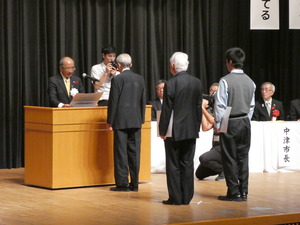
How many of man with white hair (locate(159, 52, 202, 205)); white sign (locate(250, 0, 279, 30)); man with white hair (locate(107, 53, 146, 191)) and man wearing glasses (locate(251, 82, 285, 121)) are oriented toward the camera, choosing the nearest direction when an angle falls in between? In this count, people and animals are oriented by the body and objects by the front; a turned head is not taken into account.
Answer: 2

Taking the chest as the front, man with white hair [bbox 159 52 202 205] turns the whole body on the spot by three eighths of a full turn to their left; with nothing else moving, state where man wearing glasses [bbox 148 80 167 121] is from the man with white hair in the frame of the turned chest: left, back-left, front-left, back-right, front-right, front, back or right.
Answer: back

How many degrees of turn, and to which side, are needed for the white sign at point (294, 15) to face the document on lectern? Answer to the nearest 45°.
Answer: approximately 45° to its right

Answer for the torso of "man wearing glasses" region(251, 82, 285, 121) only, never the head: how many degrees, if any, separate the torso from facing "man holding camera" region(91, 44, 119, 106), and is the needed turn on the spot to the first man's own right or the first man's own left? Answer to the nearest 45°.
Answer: approximately 45° to the first man's own right

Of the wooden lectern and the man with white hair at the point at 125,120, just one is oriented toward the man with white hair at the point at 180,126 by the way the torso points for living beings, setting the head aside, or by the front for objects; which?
the wooden lectern

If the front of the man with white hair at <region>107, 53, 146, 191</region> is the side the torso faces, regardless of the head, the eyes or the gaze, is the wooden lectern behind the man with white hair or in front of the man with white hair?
in front
